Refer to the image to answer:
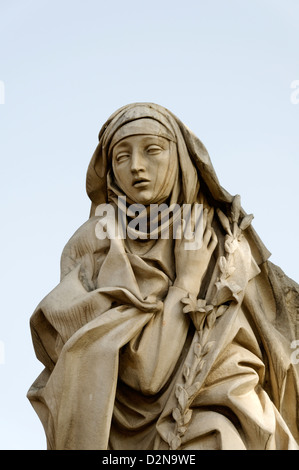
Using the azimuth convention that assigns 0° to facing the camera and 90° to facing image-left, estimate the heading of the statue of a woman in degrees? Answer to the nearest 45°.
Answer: approximately 0°
